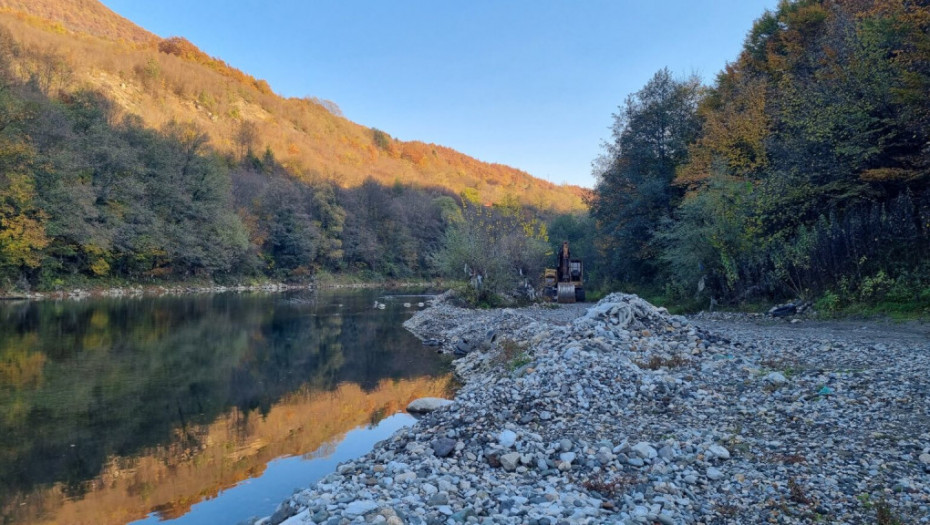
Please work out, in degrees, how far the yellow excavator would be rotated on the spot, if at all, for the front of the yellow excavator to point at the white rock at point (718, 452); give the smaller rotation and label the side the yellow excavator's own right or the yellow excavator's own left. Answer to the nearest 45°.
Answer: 0° — it already faces it

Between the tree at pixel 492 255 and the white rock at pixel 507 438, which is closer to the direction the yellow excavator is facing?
the white rock

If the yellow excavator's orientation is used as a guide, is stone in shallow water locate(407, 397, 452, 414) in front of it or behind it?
in front

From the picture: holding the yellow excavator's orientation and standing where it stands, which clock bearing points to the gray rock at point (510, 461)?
The gray rock is roughly at 12 o'clock from the yellow excavator.

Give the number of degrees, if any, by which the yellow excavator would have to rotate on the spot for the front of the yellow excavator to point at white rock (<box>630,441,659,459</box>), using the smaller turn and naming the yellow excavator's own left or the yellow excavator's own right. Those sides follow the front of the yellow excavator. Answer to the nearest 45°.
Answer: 0° — it already faces it

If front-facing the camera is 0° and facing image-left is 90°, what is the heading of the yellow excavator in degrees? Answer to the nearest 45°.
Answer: approximately 0°

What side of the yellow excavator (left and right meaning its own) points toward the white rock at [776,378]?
front

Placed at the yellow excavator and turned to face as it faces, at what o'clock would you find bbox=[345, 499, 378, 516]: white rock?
The white rock is roughly at 12 o'clock from the yellow excavator.

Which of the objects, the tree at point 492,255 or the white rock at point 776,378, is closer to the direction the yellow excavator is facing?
the white rock

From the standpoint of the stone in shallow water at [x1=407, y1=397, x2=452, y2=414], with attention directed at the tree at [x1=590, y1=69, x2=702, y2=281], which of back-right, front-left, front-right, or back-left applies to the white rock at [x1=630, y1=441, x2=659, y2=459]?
back-right
